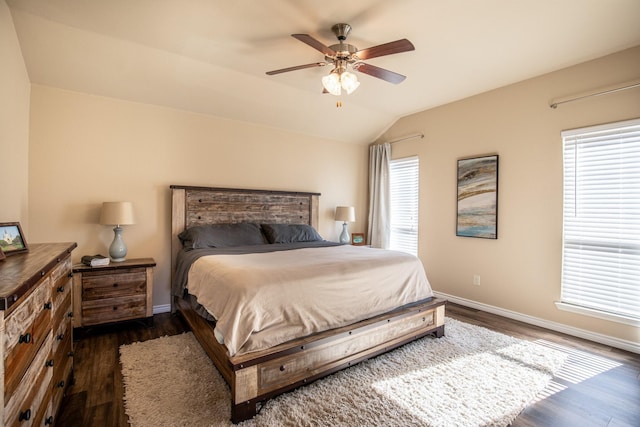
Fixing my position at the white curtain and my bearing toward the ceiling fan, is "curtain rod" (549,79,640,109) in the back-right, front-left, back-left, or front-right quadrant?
front-left

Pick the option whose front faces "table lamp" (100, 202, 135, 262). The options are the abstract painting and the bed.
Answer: the abstract painting

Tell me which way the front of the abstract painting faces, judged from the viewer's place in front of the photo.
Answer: facing the viewer and to the left of the viewer

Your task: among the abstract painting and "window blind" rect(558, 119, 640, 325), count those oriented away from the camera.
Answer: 0

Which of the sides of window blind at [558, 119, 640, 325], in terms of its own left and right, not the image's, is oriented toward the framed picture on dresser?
front

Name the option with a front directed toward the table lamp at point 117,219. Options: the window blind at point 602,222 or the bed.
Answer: the window blind

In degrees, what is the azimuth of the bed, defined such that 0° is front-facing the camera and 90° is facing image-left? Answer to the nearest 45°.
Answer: approximately 315°

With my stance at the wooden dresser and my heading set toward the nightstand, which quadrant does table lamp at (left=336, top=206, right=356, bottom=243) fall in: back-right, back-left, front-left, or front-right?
front-right

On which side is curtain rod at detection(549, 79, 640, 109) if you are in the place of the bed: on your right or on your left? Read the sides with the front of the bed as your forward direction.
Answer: on your left

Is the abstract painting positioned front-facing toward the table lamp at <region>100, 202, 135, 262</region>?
yes

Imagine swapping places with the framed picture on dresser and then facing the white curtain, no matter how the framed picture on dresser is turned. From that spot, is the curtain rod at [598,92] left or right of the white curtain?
right

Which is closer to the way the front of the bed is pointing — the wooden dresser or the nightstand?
the wooden dresser

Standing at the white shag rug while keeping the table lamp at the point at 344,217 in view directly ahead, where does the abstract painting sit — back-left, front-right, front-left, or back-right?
front-right

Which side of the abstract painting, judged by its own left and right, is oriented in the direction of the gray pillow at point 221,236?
front

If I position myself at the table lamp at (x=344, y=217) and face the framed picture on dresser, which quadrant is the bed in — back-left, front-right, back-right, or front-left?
front-left

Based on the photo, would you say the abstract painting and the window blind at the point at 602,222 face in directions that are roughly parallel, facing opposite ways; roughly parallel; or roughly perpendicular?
roughly parallel

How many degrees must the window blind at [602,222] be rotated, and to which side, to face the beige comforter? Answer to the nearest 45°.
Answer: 0° — it already faces it
